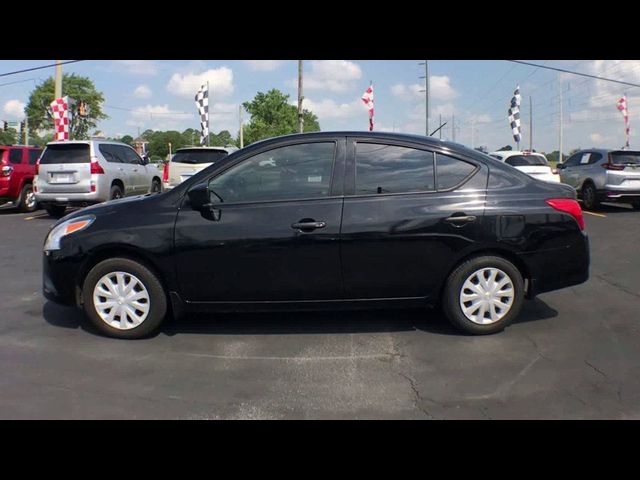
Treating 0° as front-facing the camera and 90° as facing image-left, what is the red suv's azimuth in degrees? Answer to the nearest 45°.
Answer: approximately 225°

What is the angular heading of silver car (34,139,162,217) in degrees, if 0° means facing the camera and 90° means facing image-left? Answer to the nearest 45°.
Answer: approximately 225°

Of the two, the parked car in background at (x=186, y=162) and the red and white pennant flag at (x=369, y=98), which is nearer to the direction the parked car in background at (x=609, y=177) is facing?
the red and white pennant flag

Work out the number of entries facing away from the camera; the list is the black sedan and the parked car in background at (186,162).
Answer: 1

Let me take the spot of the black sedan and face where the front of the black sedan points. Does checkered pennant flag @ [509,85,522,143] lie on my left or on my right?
on my right

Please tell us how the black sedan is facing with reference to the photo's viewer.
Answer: facing to the left of the viewer

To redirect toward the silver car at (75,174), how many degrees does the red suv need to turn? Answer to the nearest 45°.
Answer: approximately 135° to its right

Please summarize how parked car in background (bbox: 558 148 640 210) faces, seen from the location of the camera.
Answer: facing away from the viewer and to the left of the viewer

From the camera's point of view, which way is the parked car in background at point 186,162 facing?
away from the camera
